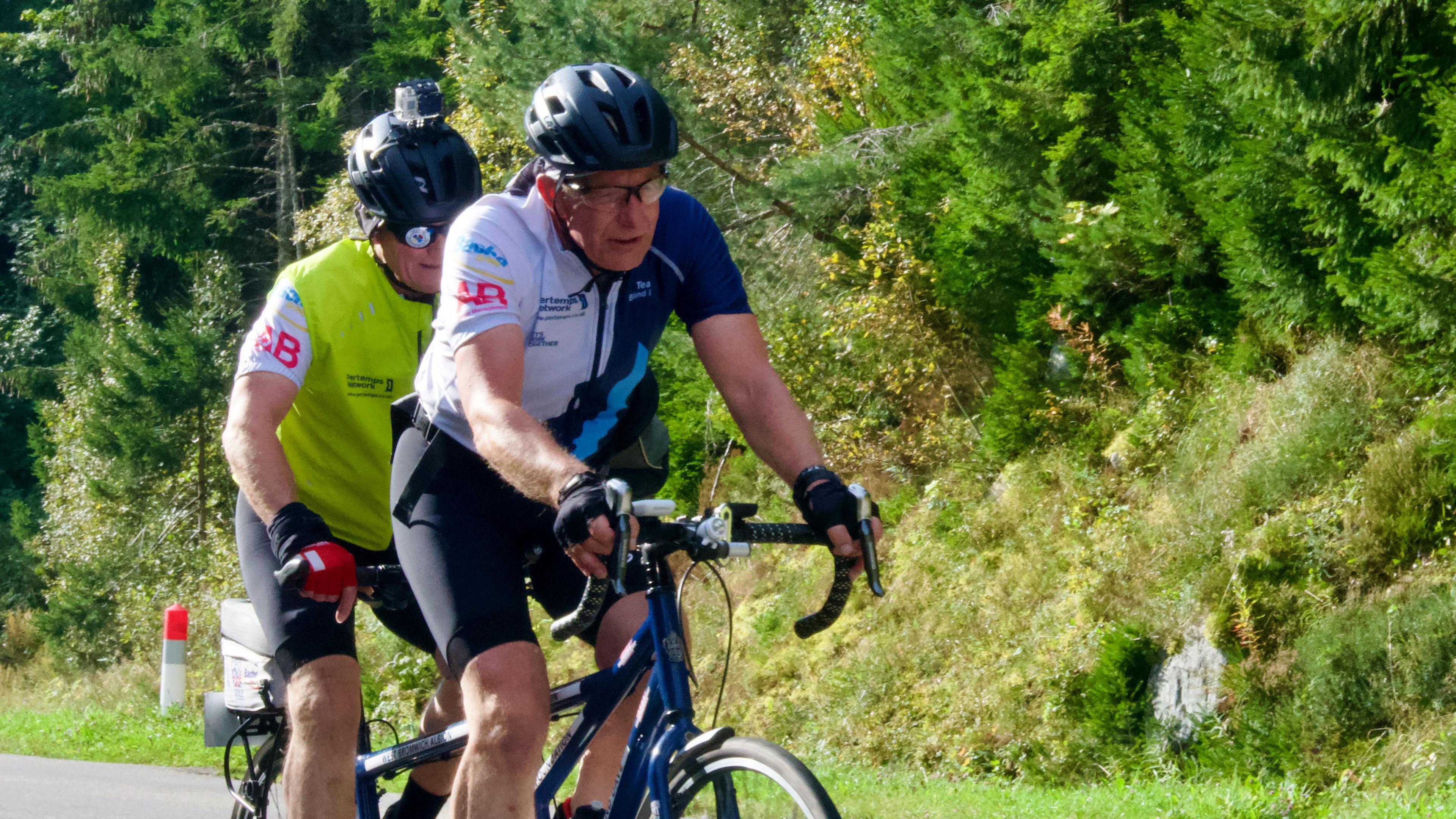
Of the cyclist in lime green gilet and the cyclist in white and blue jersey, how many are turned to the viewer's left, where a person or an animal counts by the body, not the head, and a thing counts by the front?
0

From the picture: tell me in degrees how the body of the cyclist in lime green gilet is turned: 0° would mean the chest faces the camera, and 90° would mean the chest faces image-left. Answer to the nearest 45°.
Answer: approximately 315°

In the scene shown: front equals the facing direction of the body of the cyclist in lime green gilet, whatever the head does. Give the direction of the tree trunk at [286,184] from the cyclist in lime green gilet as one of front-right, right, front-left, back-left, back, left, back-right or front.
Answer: back-left

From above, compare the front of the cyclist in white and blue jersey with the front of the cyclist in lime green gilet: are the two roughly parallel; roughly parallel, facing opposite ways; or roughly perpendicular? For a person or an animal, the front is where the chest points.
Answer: roughly parallel

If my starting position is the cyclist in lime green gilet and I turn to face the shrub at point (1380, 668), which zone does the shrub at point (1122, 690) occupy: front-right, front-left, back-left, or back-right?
front-left

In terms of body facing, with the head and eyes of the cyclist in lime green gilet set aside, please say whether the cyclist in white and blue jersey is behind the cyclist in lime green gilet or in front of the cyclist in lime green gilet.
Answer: in front

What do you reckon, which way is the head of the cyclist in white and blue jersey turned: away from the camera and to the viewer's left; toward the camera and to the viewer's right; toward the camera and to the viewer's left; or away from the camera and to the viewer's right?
toward the camera and to the viewer's right

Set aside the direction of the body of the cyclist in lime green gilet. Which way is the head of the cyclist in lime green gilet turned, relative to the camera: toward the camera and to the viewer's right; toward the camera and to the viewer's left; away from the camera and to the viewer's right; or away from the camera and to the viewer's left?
toward the camera and to the viewer's right

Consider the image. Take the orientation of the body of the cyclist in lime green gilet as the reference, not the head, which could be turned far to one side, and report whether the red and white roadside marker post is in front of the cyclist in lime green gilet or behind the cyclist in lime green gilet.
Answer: behind

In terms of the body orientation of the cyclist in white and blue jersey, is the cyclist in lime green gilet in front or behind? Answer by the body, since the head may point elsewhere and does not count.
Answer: behind

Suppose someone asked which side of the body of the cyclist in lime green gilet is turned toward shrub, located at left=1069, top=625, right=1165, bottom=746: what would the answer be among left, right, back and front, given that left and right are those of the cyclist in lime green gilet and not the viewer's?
left

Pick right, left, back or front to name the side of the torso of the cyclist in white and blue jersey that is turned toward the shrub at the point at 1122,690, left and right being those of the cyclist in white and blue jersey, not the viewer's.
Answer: left

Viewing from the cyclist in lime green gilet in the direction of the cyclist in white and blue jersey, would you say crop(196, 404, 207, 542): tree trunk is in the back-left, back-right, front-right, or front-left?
back-left

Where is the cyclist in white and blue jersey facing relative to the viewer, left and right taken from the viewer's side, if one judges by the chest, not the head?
facing the viewer and to the right of the viewer

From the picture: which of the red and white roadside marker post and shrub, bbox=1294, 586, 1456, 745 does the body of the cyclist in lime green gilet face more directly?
the shrub
